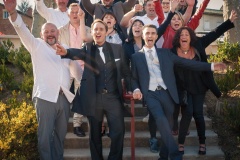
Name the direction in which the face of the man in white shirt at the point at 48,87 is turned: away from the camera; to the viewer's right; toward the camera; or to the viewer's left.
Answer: toward the camera

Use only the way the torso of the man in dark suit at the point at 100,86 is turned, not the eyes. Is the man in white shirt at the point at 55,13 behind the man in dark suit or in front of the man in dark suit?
behind

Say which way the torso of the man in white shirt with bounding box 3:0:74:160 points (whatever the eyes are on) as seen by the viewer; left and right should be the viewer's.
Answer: facing the viewer and to the right of the viewer

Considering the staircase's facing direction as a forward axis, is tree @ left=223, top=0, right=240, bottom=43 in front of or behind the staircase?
behind

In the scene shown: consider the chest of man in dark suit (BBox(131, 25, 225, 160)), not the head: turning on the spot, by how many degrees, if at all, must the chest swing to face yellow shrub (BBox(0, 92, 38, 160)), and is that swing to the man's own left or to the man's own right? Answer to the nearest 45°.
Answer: approximately 90° to the man's own right

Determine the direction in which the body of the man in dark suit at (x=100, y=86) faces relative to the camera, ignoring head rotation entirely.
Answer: toward the camera

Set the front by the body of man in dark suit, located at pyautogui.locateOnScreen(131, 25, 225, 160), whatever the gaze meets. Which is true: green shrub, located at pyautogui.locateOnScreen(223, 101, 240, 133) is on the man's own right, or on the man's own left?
on the man's own left

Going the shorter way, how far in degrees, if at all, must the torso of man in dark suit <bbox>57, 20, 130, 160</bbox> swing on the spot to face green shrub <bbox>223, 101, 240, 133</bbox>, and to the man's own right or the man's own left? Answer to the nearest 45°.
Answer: approximately 90° to the man's own left

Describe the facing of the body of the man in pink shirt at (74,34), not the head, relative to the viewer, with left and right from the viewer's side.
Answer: facing the viewer

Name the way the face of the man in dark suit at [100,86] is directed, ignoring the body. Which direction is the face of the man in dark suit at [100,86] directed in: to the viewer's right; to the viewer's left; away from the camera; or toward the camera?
toward the camera

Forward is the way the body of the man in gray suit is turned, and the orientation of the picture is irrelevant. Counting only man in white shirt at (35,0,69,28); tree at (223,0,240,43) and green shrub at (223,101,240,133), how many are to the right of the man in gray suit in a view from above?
1

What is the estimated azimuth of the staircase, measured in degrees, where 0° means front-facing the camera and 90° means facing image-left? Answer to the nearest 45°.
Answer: approximately 0°

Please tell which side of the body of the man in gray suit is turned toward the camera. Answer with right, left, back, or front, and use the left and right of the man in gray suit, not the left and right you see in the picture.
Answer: front
